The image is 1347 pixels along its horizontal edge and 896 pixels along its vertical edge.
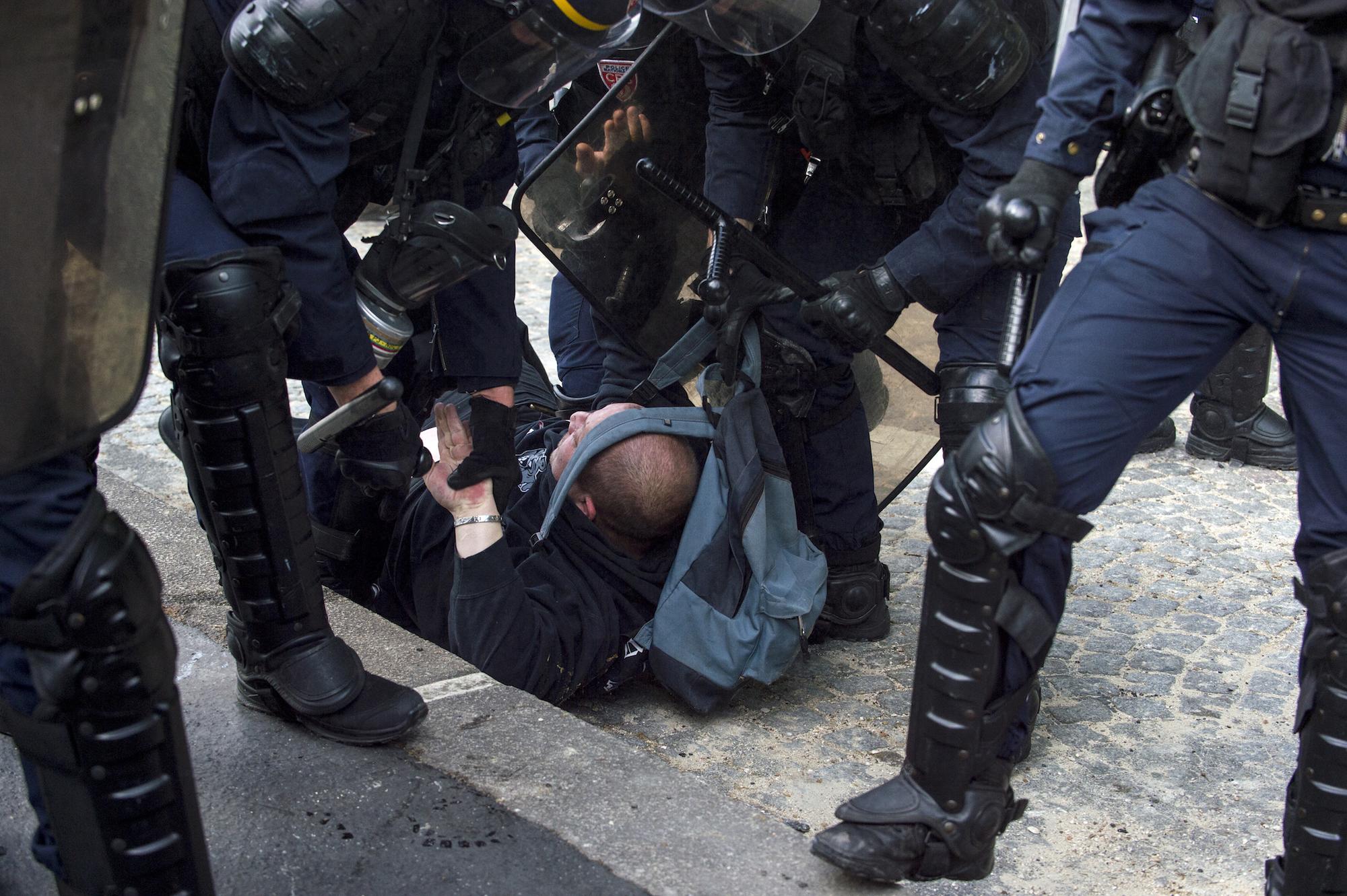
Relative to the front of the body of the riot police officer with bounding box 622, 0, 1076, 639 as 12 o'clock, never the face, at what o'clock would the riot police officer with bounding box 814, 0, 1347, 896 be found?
the riot police officer with bounding box 814, 0, 1347, 896 is roughly at 10 o'clock from the riot police officer with bounding box 622, 0, 1076, 639.

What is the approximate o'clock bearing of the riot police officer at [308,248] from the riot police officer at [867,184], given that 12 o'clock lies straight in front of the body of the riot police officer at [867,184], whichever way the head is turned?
the riot police officer at [308,248] is roughly at 2 o'clock from the riot police officer at [867,184].

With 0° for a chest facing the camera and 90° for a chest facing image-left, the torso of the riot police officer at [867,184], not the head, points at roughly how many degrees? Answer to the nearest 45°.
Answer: approximately 45°

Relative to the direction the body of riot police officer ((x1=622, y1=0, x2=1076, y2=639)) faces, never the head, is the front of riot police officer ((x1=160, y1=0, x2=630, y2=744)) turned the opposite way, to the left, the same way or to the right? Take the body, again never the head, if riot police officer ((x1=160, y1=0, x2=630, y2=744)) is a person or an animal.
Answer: to the left

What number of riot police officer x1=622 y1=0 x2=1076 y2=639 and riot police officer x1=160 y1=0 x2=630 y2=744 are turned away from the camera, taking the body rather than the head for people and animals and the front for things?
0

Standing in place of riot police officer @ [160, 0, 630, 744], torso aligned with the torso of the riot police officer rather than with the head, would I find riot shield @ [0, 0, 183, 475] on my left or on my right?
on my right

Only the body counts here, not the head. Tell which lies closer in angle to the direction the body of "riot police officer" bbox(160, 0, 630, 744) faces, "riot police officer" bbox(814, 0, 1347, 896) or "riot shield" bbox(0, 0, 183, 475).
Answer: the riot police officer

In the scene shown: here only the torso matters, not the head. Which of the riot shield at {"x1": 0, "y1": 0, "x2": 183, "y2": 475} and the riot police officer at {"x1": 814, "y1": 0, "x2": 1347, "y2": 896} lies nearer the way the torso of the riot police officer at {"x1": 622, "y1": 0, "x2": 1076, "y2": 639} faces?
the riot shield

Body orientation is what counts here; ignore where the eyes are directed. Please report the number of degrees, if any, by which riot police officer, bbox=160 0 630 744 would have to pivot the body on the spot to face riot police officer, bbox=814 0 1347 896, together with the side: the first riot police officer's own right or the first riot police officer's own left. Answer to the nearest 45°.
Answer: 0° — they already face them

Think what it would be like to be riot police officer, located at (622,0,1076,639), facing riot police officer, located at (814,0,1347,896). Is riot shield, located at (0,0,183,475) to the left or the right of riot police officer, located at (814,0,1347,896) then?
right
